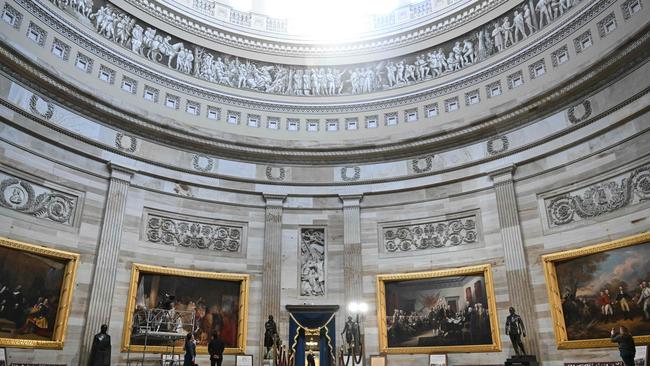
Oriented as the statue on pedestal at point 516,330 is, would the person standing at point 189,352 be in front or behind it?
in front

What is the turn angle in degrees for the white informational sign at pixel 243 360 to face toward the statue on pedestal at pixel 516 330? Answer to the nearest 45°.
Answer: approximately 45° to its left

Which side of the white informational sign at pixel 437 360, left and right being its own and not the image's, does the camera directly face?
front

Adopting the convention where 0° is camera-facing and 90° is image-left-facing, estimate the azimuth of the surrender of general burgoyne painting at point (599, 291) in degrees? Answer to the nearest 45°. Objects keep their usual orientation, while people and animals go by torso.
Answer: approximately 45°

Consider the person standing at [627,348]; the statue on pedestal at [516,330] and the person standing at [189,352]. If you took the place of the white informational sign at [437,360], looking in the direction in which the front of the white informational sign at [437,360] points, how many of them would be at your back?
0

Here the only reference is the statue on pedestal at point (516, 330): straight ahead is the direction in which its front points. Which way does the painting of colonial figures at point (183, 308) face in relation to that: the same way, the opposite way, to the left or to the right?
to the left

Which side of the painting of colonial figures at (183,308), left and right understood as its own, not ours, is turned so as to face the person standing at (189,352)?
front

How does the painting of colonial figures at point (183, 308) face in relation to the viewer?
toward the camera

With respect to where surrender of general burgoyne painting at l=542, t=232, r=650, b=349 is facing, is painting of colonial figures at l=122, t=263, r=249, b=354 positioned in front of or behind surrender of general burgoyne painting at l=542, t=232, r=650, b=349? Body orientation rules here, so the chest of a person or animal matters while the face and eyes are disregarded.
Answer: in front

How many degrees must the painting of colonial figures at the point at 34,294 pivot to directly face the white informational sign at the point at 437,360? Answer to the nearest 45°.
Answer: approximately 45° to its left

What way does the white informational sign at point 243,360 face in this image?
toward the camera

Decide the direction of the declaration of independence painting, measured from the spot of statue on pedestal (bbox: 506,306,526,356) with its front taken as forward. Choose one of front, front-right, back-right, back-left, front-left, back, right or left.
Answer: right

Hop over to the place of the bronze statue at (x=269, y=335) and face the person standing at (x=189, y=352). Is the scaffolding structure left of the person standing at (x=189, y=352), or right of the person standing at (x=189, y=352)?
right

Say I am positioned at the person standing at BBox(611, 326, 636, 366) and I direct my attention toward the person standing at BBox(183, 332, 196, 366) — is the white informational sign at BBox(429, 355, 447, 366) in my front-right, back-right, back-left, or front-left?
front-right

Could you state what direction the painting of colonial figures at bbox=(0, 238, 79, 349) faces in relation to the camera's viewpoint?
facing the viewer and to the right of the viewer

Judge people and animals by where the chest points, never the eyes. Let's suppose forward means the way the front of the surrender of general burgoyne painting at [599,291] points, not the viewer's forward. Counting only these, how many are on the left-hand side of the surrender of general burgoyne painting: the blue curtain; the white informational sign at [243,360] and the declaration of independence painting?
0
